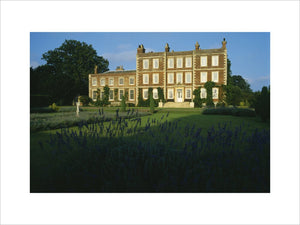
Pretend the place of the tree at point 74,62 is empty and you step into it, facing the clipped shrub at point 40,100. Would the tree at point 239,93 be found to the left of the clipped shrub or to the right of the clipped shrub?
left

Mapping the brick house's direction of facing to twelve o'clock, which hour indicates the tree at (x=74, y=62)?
The tree is roughly at 3 o'clock from the brick house.

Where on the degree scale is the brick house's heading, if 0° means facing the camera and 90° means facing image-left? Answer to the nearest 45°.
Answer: approximately 0°

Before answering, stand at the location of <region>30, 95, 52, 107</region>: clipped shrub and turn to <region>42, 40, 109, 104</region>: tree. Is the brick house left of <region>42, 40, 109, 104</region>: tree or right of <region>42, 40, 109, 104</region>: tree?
right

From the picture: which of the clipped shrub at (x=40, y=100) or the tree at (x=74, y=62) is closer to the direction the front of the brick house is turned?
the clipped shrub
